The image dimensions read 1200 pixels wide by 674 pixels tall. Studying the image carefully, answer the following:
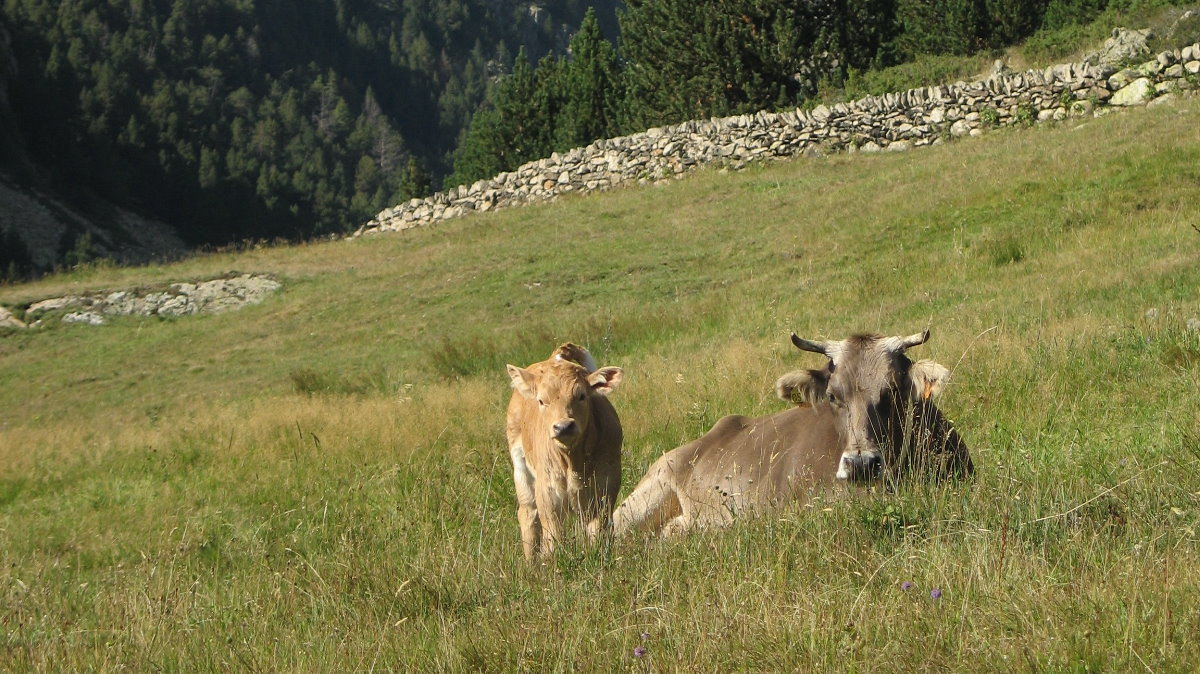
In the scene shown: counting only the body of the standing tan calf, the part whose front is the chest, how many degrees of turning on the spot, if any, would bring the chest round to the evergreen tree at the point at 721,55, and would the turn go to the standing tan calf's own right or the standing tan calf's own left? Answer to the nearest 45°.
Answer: approximately 180°

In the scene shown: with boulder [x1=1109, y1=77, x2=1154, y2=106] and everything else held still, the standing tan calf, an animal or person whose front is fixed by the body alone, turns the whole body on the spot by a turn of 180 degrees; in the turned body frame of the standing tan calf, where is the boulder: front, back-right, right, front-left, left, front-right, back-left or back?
front-right

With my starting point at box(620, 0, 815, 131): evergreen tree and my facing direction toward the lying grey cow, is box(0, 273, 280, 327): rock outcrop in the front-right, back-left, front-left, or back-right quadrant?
front-right

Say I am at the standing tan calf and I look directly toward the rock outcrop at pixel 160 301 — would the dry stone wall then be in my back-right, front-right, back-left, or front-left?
front-right

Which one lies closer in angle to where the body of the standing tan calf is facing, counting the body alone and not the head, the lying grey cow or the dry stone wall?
the lying grey cow

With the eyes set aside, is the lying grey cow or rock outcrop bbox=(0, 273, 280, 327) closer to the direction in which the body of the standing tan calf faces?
the lying grey cow

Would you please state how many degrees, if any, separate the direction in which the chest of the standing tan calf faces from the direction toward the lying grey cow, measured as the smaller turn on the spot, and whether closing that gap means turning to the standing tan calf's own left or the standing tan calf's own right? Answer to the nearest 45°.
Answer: approximately 90° to the standing tan calf's own left

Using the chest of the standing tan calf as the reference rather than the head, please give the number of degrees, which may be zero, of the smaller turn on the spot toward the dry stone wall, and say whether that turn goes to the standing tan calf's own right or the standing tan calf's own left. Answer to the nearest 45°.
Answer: approximately 180°

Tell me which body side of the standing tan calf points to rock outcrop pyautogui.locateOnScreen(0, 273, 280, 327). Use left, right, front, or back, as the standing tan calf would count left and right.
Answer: back

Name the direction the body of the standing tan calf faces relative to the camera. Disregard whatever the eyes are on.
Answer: toward the camera

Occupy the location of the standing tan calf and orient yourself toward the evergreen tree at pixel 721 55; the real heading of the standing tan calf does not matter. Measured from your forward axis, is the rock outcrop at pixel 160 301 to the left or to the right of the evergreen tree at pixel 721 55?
left

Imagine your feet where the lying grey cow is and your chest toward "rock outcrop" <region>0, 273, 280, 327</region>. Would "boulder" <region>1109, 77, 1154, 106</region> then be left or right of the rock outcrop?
right
